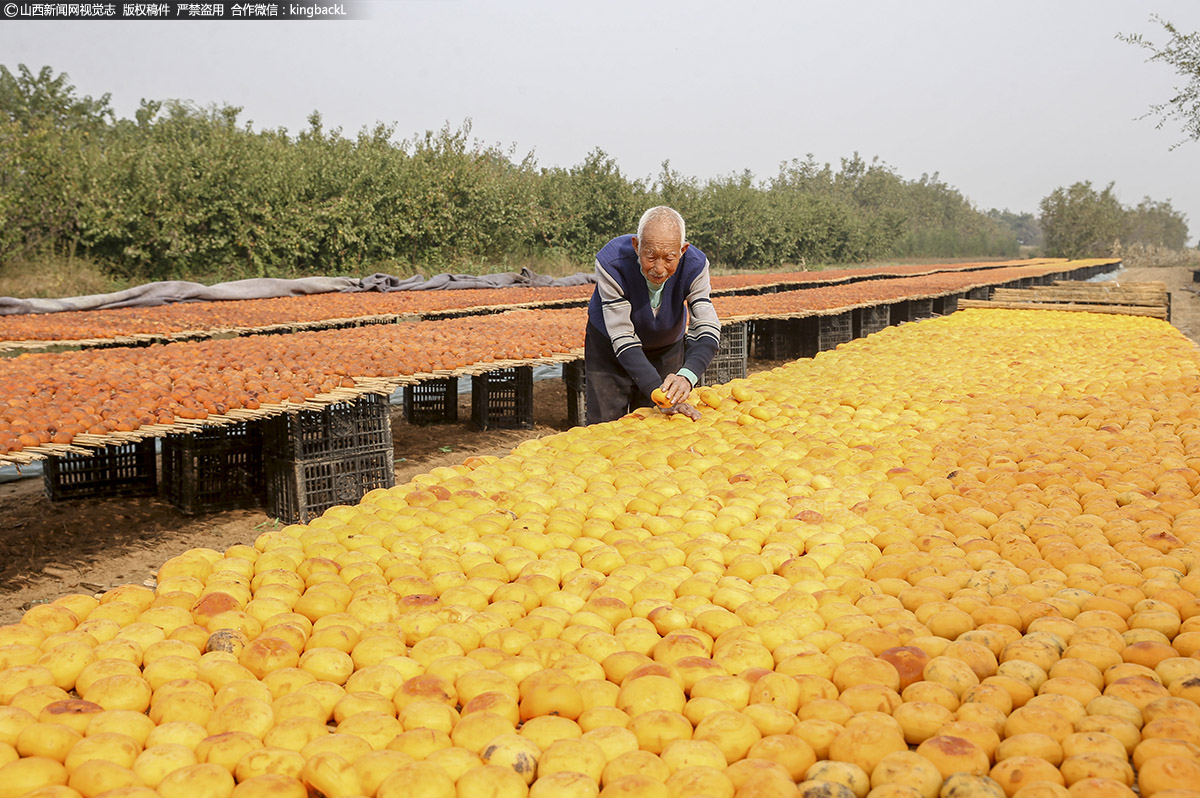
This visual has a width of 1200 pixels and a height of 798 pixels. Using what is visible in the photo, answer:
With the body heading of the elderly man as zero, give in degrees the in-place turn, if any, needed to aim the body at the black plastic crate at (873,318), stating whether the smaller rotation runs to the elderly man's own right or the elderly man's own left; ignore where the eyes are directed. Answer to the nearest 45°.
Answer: approximately 135° to the elderly man's own left

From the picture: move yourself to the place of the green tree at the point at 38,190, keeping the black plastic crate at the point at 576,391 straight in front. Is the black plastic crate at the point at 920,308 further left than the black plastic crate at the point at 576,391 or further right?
left

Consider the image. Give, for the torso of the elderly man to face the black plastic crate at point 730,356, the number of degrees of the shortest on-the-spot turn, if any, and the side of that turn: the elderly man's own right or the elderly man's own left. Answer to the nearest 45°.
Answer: approximately 135° to the elderly man's own left

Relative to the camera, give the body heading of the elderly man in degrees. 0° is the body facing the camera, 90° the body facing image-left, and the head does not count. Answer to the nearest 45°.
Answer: approximately 315°

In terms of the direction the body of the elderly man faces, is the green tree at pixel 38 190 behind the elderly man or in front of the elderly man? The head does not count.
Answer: behind

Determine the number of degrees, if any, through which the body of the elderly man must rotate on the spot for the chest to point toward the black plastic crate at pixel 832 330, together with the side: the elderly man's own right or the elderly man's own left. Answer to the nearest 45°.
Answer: approximately 135° to the elderly man's own left

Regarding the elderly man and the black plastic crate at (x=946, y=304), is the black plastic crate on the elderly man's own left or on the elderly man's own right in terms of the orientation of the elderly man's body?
on the elderly man's own left

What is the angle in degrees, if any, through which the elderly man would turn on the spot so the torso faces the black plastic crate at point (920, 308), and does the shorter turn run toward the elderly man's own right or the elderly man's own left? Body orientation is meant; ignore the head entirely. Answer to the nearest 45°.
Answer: approximately 135° to the elderly man's own left
